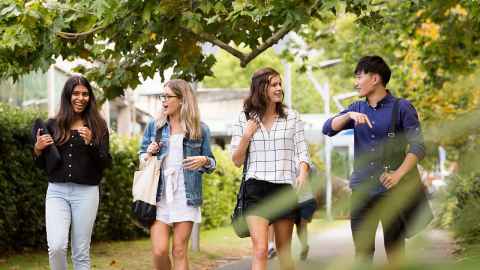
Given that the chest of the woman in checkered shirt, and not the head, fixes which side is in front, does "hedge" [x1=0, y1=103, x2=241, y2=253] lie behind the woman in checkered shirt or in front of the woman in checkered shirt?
behind

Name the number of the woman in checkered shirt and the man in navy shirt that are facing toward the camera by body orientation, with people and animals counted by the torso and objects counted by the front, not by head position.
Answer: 2

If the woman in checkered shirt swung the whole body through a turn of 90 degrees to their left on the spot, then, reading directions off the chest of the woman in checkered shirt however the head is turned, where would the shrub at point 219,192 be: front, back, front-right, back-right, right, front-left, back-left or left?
left

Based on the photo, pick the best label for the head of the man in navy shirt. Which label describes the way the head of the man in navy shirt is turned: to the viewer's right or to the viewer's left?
to the viewer's left

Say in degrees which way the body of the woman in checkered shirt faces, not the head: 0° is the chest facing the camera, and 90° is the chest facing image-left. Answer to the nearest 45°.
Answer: approximately 0°

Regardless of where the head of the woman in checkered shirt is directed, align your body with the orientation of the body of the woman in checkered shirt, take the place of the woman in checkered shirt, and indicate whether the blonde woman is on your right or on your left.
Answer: on your right

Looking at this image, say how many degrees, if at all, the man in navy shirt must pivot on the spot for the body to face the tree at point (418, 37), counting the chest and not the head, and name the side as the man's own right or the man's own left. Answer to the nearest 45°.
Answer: approximately 180°
